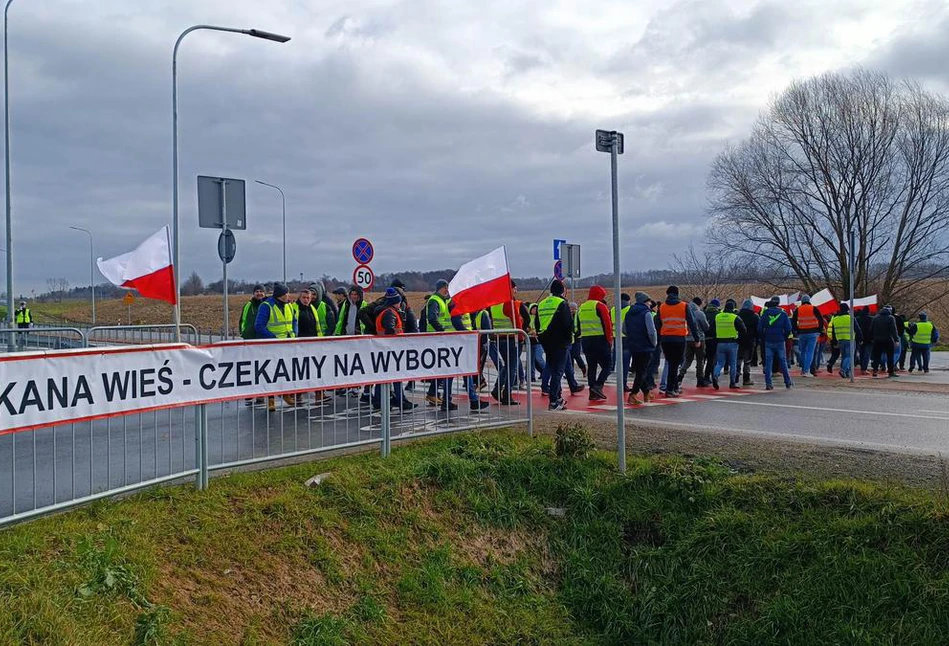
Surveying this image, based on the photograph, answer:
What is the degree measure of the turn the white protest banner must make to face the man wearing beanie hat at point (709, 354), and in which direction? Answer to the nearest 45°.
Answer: approximately 90° to its left

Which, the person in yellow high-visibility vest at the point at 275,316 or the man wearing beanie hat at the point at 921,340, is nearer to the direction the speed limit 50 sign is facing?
the person in yellow high-visibility vest

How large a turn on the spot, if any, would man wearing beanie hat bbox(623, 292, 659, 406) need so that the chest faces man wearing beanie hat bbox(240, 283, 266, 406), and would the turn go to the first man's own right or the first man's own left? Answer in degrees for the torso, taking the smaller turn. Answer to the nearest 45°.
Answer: approximately 135° to the first man's own left

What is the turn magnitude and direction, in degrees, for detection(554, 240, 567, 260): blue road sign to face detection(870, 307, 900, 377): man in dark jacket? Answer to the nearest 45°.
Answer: approximately 90° to its left

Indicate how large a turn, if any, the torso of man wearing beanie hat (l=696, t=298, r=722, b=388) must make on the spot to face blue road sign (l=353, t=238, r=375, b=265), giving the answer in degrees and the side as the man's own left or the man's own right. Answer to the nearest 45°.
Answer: approximately 135° to the man's own left

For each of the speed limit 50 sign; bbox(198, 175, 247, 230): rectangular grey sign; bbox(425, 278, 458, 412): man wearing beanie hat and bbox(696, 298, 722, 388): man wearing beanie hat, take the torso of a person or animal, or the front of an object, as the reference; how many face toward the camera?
1

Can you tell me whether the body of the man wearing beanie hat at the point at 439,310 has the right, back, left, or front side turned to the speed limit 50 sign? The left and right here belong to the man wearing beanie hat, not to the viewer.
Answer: left

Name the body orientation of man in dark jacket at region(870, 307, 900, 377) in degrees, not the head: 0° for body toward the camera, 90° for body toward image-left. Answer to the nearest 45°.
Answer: approximately 180°

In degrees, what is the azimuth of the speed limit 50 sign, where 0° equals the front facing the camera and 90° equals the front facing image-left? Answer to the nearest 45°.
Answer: approximately 0°

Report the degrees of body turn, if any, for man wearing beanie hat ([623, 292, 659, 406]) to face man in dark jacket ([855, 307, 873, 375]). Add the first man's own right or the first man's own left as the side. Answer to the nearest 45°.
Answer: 0° — they already face them

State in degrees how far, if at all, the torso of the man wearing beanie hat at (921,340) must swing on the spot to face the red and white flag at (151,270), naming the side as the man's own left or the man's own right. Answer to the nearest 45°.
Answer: approximately 135° to the man's own left

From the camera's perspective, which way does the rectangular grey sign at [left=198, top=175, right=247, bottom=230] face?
away from the camera

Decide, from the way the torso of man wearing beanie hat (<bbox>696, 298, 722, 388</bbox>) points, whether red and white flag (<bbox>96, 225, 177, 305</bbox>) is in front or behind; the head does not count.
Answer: behind
